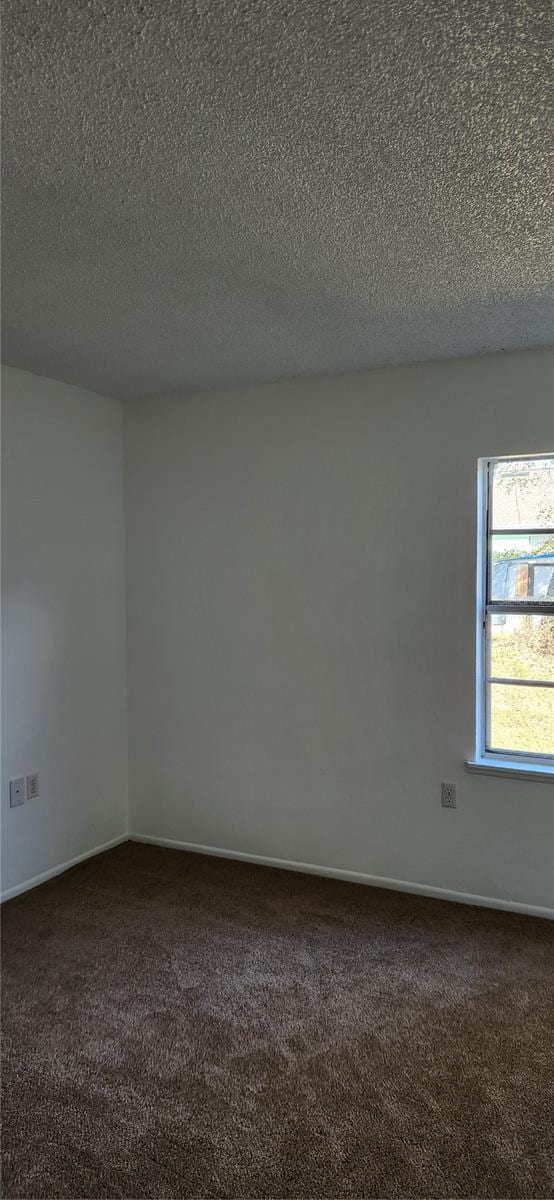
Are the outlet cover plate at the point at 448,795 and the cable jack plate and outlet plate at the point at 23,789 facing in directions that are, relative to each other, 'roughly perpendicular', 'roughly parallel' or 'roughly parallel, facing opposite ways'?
roughly perpendicular

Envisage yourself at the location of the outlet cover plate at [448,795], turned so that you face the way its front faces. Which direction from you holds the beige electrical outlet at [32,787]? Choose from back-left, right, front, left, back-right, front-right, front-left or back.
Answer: right

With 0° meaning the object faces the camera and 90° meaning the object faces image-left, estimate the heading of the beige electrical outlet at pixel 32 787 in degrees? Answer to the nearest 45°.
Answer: approximately 315°

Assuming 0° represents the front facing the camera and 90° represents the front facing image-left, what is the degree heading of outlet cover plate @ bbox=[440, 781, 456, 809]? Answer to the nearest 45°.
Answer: approximately 0°

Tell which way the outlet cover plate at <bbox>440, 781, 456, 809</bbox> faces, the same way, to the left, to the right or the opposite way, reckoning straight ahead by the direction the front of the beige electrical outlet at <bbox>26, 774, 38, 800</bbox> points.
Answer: to the right

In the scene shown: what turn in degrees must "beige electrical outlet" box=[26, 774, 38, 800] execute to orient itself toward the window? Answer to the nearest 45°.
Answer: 0° — it already faces it

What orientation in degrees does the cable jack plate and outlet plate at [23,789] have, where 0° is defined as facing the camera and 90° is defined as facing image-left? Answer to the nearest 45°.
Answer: approximately 315°

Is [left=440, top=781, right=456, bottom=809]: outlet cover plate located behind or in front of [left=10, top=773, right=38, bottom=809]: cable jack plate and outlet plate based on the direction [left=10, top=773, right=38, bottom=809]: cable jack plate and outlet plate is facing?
in front

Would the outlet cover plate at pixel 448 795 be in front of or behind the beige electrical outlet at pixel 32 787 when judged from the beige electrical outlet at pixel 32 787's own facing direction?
in front
